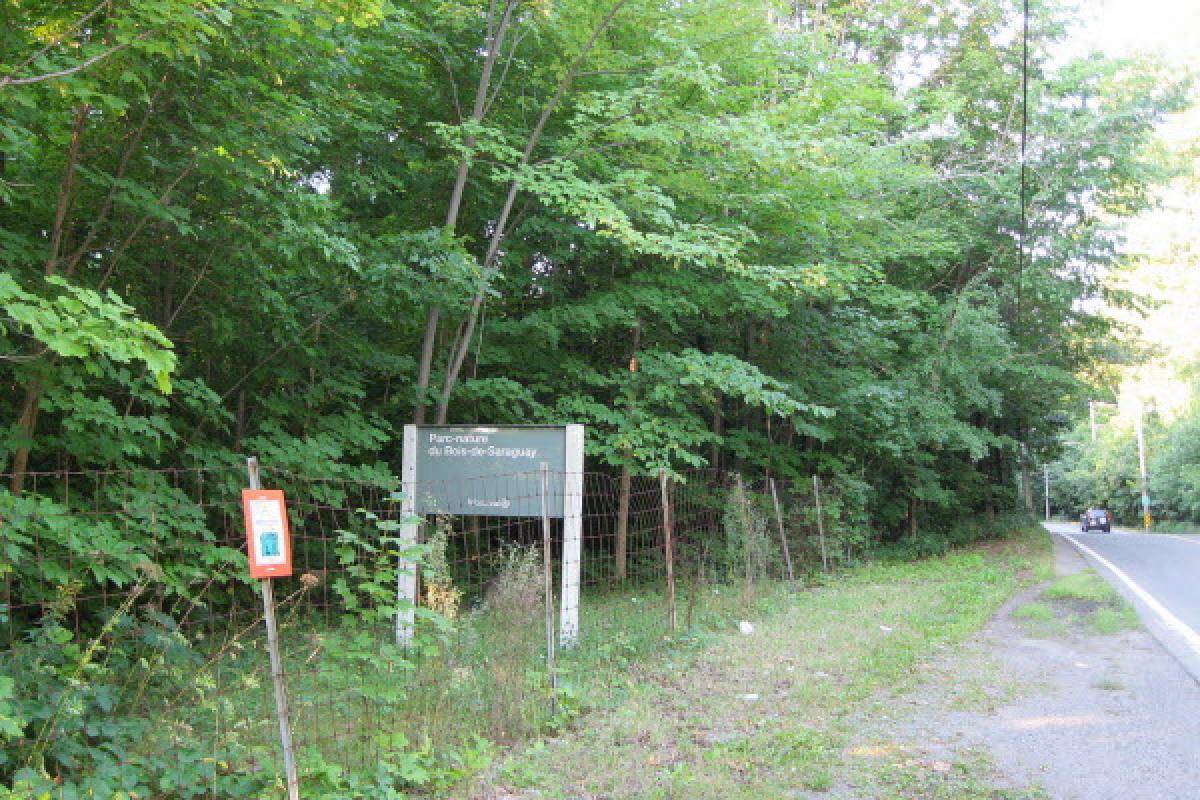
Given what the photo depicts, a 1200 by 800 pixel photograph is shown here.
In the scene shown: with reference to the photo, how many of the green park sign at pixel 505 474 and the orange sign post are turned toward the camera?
2

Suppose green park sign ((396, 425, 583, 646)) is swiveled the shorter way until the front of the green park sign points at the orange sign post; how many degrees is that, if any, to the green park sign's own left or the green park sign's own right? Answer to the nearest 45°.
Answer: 0° — it already faces it

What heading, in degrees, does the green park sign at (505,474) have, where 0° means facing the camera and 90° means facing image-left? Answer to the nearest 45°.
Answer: approximately 0°

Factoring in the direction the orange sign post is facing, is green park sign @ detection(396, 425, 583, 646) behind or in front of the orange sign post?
behind

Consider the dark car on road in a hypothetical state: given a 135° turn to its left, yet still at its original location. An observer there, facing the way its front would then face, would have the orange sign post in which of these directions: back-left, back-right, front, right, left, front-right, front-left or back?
back-right

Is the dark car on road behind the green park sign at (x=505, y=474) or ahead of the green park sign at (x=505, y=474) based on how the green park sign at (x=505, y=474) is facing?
behind

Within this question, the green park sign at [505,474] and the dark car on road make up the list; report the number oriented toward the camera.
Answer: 2

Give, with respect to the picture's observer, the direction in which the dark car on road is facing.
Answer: facing the viewer

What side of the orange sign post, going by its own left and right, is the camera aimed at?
front

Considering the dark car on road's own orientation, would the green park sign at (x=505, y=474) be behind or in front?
in front
